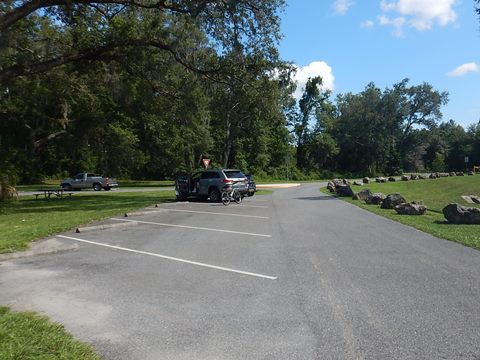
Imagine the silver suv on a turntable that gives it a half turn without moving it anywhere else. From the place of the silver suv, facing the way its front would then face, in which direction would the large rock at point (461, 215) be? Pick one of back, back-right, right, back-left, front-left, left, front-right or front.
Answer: front

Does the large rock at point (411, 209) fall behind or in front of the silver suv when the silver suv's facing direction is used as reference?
behind

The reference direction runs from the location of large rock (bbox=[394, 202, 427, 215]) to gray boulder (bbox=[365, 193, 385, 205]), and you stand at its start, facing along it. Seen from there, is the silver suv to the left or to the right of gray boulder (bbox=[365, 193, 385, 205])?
left

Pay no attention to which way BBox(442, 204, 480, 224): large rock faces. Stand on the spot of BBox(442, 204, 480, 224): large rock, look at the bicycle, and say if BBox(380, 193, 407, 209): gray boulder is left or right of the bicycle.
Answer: right

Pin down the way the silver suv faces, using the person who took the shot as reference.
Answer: facing away from the viewer and to the left of the viewer
